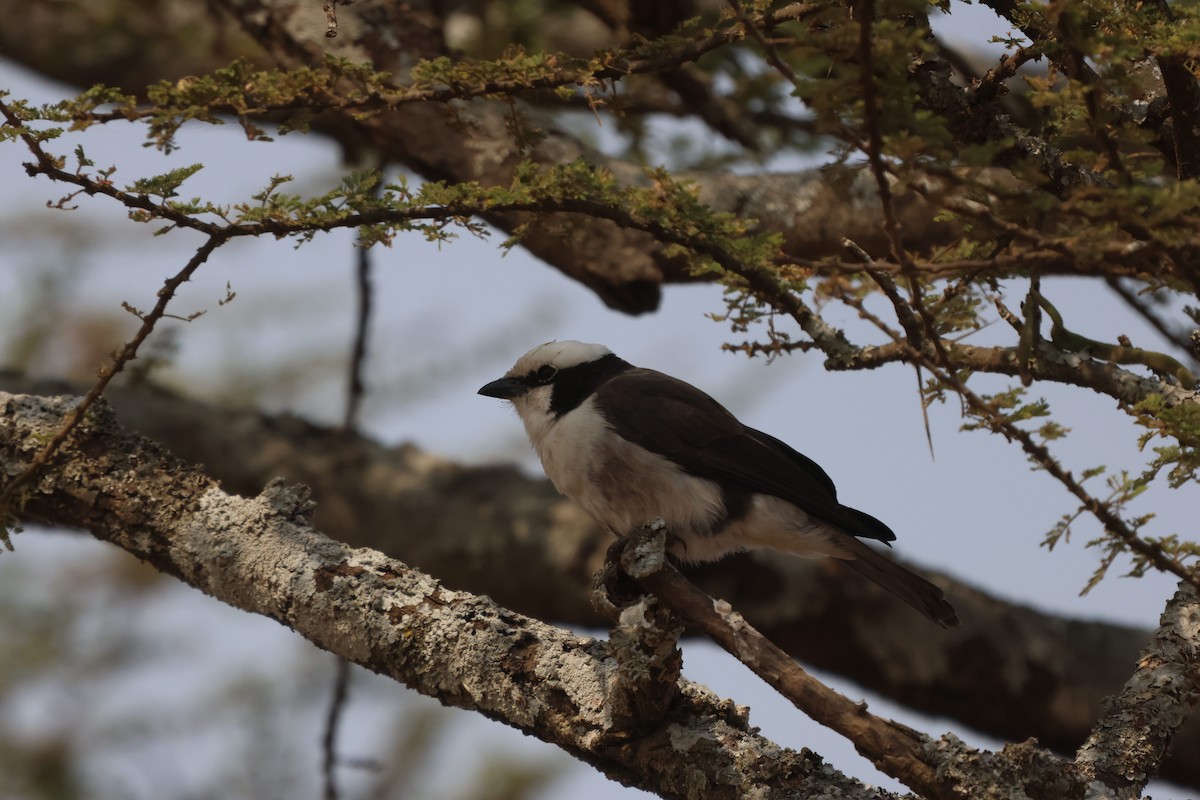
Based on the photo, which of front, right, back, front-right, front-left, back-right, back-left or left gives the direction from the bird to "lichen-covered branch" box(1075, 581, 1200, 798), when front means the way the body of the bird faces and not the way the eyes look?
back-left

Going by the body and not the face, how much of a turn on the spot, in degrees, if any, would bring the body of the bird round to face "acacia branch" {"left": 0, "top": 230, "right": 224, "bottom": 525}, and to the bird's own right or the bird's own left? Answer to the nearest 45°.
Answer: approximately 45° to the bird's own left

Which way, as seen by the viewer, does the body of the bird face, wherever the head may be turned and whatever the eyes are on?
to the viewer's left

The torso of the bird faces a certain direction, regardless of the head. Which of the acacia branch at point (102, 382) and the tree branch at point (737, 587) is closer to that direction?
the acacia branch

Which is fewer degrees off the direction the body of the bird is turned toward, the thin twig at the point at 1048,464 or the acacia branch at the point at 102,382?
the acacia branch

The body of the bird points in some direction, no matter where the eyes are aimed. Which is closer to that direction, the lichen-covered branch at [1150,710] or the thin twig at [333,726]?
the thin twig
